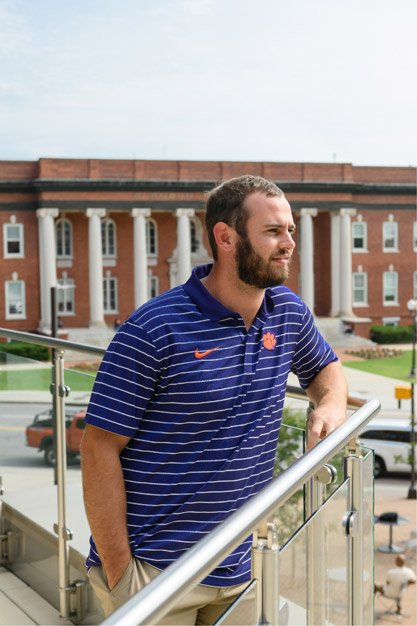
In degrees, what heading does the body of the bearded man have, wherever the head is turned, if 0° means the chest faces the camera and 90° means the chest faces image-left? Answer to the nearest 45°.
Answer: approximately 315°

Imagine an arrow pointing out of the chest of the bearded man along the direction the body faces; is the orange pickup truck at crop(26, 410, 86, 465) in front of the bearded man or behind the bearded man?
behind

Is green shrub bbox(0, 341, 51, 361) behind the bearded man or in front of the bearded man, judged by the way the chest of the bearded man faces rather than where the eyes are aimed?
behind

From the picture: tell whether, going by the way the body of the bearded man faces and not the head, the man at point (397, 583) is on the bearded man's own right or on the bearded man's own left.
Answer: on the bearded man's own left
